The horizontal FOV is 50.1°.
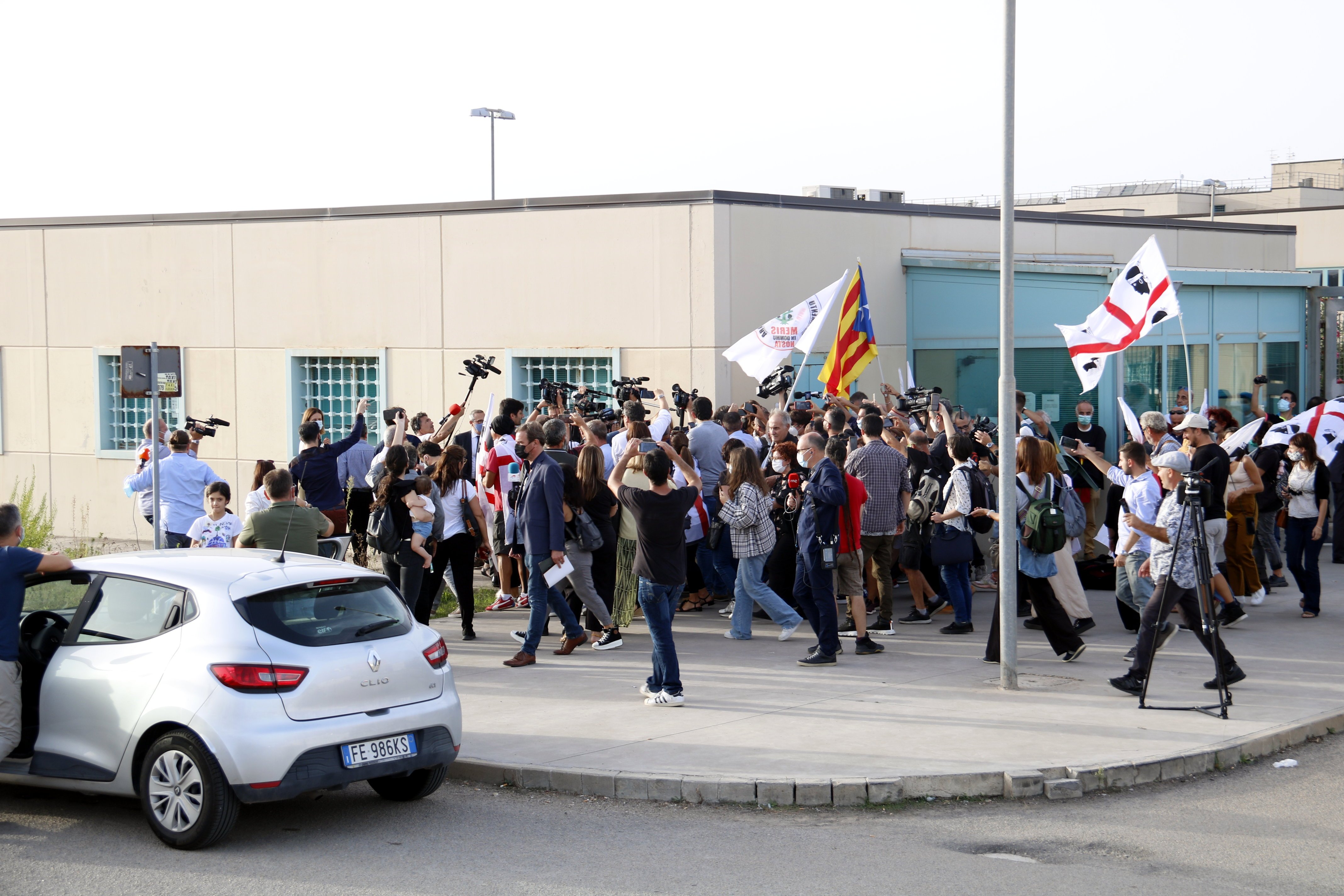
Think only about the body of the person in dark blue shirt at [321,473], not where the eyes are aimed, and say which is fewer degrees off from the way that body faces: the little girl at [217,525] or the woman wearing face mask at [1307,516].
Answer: the woman wearing face mask

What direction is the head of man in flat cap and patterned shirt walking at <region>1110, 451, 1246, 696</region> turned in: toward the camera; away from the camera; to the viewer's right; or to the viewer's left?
to the viewer's left

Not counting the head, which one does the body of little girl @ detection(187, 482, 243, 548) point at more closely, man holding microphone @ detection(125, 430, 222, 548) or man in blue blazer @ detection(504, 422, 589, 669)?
the man in blue blazer

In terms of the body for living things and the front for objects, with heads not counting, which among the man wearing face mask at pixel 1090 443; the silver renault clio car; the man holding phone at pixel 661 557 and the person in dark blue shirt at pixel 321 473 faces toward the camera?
the man wearing face mask

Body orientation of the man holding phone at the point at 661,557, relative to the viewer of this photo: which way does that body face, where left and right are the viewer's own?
facing away from the viewer

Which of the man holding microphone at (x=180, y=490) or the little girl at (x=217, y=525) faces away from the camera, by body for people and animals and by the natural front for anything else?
the man holding microphone

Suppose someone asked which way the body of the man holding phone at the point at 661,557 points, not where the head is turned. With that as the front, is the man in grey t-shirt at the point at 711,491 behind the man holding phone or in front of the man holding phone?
in front

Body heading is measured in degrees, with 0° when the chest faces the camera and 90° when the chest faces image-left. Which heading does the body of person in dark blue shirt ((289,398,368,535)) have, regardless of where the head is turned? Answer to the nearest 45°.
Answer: approximately 225°

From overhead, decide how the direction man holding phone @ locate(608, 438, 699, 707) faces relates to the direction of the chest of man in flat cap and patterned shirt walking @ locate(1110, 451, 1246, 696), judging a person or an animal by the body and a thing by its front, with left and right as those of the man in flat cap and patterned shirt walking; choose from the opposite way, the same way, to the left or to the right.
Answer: to the right

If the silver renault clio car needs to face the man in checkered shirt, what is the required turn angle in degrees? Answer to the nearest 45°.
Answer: approximately 90° to its right

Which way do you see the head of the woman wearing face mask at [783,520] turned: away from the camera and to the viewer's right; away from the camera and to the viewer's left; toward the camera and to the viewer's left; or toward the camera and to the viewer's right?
toward the camera and to the viewer's left
